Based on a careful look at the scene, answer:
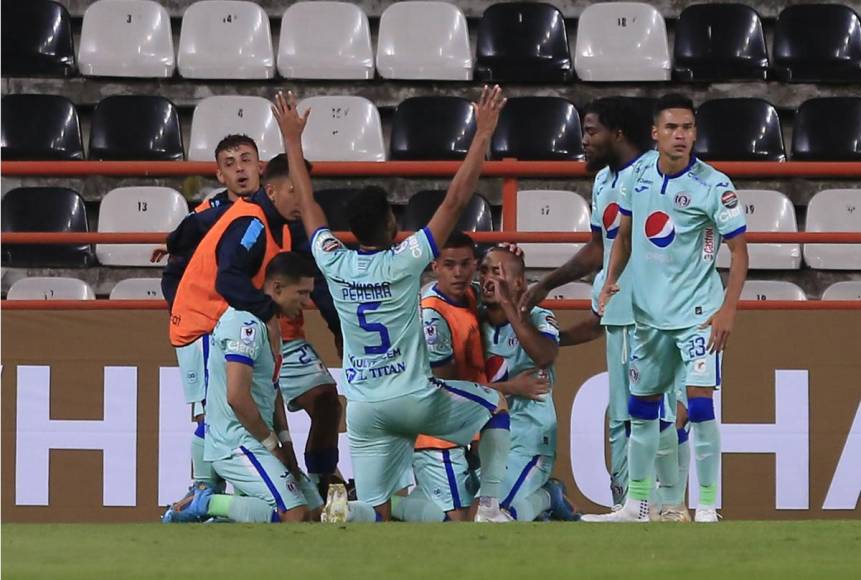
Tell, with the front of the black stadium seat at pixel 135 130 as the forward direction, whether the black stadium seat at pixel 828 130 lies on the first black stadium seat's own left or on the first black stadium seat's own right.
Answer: on the first black stadium seat's own left

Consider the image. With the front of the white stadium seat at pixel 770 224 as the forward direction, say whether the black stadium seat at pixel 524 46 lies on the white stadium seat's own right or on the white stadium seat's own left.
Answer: on the white stadium seat's own right

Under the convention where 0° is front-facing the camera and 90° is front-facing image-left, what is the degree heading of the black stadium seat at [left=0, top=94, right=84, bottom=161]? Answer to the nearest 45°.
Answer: approximately 0°

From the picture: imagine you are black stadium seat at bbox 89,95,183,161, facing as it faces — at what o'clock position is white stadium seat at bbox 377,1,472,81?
The white stadium seat is roughly at 9 o'clock from the black stadium seat.

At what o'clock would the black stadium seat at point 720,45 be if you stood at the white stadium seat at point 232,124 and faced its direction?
The black stadium seat is roughly at 9 o'clock from the white stadium seat.

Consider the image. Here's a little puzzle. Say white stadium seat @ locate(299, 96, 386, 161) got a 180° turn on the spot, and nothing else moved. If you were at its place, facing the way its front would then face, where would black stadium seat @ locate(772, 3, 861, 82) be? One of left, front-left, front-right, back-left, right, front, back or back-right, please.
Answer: right
